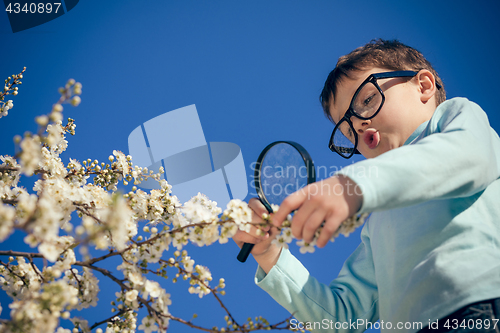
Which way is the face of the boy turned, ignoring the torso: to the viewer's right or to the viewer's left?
to the viewer's left

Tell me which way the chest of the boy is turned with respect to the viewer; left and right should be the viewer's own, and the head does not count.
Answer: facing the viewer and to the left of the viewer
